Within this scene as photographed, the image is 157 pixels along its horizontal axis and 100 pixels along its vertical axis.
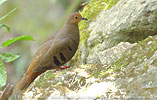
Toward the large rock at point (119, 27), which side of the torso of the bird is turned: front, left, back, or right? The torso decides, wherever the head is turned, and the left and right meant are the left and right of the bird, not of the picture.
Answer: front

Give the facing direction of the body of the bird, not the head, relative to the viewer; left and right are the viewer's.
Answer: facing to the right of the viewer
